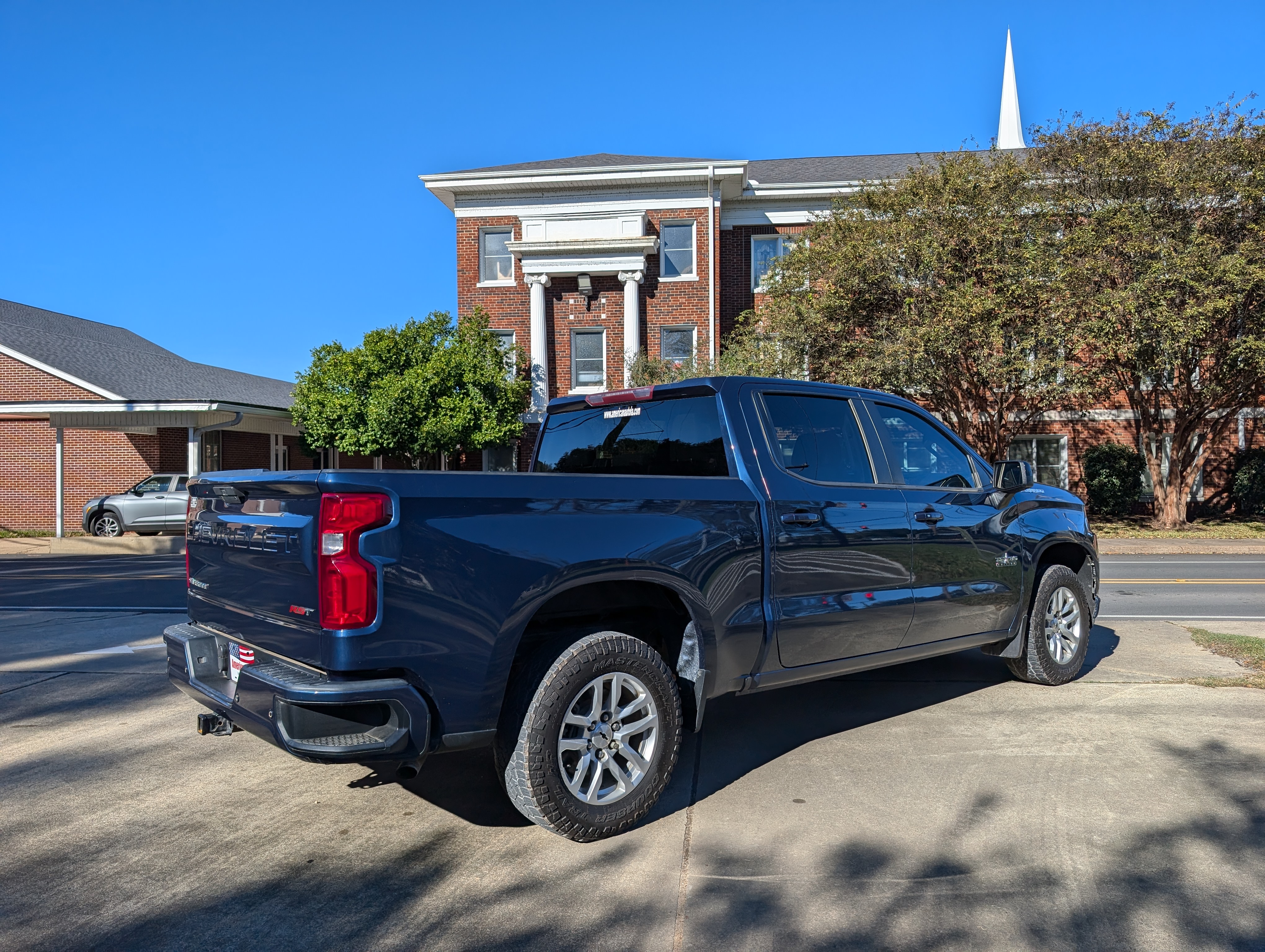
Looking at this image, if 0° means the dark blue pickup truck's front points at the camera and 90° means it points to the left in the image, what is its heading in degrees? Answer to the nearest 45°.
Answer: approximately 225°

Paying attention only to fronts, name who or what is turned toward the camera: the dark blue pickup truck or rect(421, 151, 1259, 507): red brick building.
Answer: the red brick building

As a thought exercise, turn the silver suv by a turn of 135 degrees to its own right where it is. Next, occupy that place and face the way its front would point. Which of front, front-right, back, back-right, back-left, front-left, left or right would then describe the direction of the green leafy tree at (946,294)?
right

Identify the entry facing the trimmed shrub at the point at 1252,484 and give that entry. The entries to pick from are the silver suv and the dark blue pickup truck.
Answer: the dark blue pickup truck

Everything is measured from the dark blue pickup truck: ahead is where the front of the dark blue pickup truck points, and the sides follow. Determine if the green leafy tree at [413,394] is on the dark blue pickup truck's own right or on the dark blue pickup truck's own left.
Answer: on the dark blue pickup truck's own left

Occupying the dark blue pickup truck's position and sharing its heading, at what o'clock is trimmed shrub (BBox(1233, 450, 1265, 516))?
The trimmed shrub is roughly at 12 o'clock from the dark blue pickup truck.

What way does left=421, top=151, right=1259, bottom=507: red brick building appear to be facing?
toward the camera

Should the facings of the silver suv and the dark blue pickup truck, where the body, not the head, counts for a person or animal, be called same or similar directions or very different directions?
very different directions

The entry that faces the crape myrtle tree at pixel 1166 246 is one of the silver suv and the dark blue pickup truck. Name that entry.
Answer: the dark blue pickup truck

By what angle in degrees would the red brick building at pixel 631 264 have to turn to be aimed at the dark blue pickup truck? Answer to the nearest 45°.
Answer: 0° — it already faces it

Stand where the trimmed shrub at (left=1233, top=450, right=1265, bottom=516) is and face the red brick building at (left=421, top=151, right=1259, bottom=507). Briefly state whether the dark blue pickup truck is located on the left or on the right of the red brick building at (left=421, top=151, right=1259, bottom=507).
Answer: left

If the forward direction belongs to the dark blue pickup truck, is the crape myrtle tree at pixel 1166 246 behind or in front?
in front

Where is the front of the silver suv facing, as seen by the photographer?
facing to the left of the viewer

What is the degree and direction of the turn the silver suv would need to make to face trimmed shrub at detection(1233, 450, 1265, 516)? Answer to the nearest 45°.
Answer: approximately 135° to its left

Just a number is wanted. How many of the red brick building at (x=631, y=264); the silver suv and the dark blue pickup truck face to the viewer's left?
1
